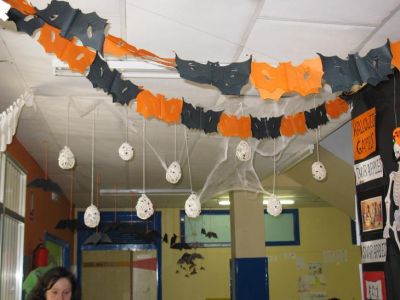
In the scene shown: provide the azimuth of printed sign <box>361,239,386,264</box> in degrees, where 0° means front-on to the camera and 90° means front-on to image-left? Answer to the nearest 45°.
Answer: approximately 45°

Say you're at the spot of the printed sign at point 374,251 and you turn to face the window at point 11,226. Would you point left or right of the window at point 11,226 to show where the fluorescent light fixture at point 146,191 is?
right

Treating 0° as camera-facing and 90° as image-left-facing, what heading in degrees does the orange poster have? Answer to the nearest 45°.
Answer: approximately 45°

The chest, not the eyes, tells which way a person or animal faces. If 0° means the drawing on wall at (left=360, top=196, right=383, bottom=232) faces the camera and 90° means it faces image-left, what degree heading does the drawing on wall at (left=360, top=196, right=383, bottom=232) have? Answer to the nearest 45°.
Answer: approximately 45°
